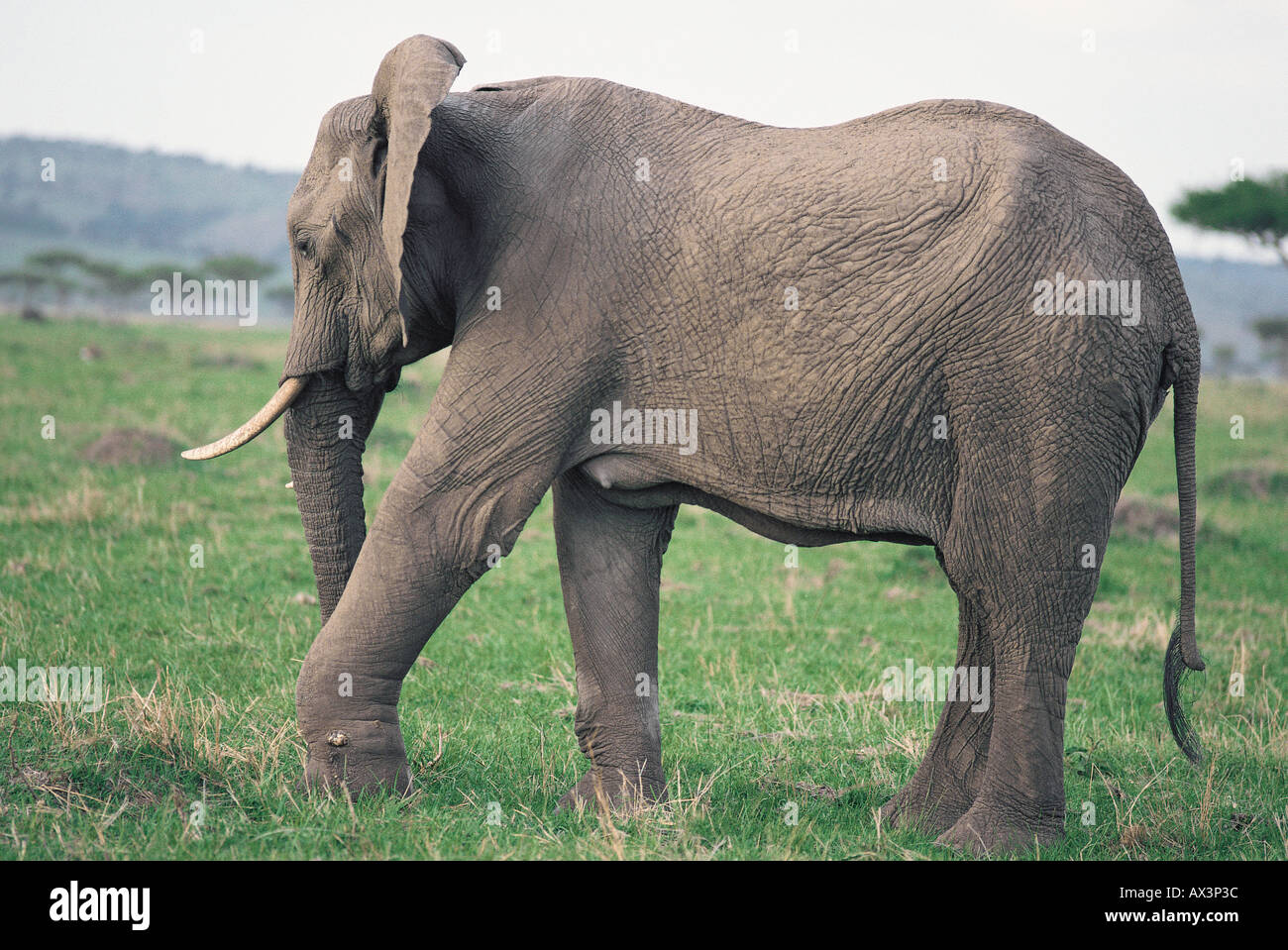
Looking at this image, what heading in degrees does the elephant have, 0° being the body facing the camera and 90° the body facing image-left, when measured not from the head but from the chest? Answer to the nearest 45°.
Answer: approximately 90°

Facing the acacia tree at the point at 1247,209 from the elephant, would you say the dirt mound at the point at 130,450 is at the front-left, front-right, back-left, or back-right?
front-left

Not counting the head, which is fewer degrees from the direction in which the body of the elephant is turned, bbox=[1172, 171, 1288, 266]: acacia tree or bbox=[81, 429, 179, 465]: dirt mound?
the dirt mound

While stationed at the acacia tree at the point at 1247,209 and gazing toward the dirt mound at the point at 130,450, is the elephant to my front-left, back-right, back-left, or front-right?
front-left

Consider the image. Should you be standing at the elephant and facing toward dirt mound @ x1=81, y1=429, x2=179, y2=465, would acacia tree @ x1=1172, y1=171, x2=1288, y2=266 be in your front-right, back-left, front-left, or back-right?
front-right
